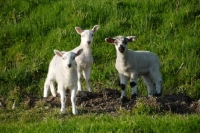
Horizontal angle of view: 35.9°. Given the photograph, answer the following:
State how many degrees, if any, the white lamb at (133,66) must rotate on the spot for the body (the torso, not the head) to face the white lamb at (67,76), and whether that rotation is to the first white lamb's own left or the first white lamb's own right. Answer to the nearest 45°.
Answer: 0° — it already faces it

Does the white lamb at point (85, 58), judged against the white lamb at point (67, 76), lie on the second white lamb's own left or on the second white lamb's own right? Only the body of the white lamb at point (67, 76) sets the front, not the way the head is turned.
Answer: on the second white lamb's own left

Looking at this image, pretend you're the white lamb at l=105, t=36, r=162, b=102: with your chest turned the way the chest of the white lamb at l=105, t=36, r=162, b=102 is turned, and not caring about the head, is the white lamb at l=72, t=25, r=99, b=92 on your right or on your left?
on your right

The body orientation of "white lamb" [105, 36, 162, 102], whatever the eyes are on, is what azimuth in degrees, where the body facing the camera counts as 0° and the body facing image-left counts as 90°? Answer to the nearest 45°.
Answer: approximately 45°

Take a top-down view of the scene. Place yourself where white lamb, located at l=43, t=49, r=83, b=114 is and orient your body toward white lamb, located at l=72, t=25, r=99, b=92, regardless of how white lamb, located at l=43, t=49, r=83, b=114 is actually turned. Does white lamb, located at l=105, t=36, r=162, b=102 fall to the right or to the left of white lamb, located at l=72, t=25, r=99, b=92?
right

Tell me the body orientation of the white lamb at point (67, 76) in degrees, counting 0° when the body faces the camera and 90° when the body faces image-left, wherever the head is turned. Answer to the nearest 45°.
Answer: approximately 315°
